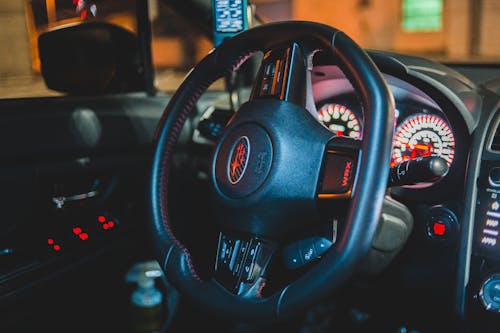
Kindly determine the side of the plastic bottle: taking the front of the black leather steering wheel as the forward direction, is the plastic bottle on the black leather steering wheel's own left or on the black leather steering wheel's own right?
on the black leather steering wheel's own right

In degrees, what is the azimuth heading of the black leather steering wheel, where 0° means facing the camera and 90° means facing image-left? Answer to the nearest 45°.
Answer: approximately 45°
